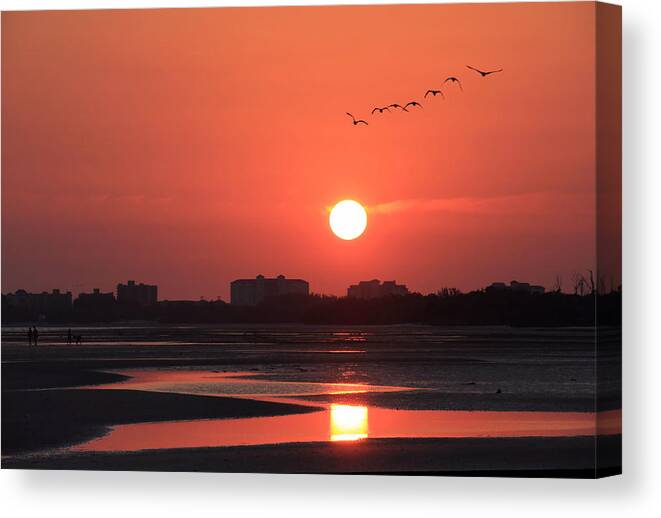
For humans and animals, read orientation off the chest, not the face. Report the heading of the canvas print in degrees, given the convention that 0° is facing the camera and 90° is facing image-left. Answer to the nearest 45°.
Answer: approximately 45°
